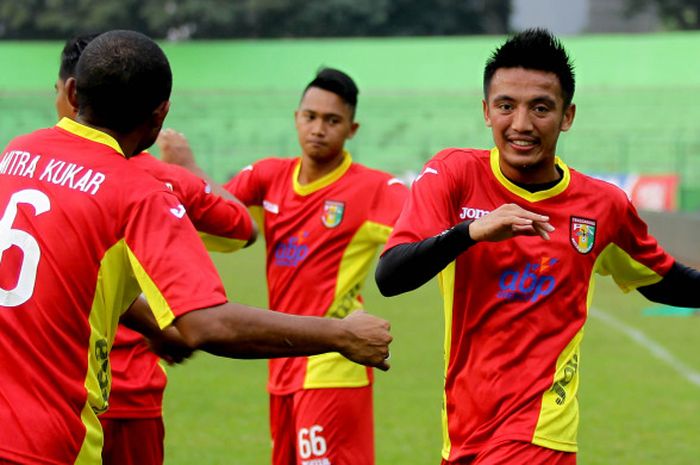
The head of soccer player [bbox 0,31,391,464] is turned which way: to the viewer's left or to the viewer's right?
to the viewer's right

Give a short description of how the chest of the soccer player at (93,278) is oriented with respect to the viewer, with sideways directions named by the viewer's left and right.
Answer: facing away from the viewer and to the right of the viewer

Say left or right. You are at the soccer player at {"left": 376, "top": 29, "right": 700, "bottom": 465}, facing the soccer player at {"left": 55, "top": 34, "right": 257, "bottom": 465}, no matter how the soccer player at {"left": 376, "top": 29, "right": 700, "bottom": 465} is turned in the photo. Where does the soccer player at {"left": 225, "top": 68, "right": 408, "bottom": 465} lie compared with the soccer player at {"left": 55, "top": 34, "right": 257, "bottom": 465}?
right

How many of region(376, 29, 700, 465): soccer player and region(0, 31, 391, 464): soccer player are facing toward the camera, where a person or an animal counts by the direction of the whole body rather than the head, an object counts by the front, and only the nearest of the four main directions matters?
1

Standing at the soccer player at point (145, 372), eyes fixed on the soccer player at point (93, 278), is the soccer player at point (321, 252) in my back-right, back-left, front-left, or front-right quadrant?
back-left

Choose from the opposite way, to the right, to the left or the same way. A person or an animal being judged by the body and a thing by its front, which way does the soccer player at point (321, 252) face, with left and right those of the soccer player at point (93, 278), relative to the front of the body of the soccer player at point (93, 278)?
the opposite way

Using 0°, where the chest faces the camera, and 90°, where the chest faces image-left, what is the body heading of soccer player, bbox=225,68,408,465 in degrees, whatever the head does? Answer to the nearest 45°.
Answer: approximately 45°

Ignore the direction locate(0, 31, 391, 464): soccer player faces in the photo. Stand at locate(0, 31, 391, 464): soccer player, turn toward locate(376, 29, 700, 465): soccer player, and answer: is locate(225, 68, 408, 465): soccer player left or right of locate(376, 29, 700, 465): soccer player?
left
